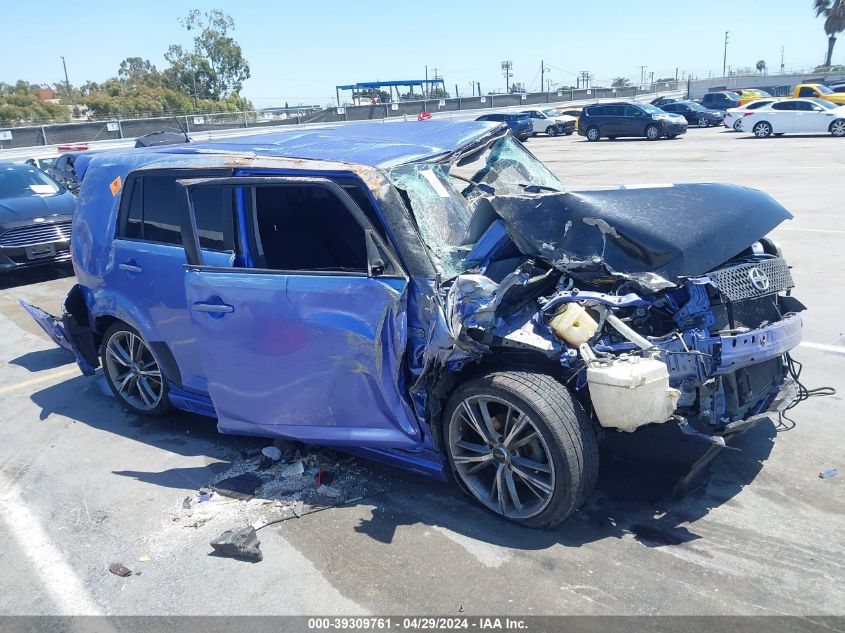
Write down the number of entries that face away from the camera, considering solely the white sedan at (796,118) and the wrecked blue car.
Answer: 0

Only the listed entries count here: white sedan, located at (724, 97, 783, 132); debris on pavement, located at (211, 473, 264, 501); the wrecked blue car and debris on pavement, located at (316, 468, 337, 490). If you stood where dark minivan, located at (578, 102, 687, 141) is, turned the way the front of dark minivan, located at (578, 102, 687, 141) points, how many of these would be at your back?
0

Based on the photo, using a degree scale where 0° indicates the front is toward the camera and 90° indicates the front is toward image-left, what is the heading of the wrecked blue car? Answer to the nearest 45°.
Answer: approximately 315°

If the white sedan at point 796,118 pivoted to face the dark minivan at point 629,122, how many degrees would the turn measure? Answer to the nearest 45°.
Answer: approximately 180°

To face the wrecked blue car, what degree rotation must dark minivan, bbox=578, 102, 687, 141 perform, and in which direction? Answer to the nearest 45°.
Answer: approximately 45° to its right

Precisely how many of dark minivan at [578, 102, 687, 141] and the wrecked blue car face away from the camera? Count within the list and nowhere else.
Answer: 0

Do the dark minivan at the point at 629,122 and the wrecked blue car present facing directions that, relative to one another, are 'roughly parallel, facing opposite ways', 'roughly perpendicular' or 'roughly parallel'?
roughly parallel

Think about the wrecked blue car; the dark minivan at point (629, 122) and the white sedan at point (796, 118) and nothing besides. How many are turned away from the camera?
0

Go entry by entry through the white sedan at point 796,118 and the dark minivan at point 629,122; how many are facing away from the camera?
0

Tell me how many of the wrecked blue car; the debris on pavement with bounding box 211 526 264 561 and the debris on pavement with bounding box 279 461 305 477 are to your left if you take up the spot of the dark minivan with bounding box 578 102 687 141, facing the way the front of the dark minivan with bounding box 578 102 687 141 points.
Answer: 0

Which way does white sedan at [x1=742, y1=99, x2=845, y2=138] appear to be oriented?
to the viewer's right

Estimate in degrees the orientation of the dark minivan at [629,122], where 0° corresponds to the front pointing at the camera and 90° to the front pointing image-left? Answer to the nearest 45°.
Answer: approximately 315°

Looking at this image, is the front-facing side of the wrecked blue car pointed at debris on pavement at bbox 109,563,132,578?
no

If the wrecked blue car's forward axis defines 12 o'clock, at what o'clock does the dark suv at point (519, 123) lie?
The dark suv is roughly at 8 o'clock from the wrecked blue car.
